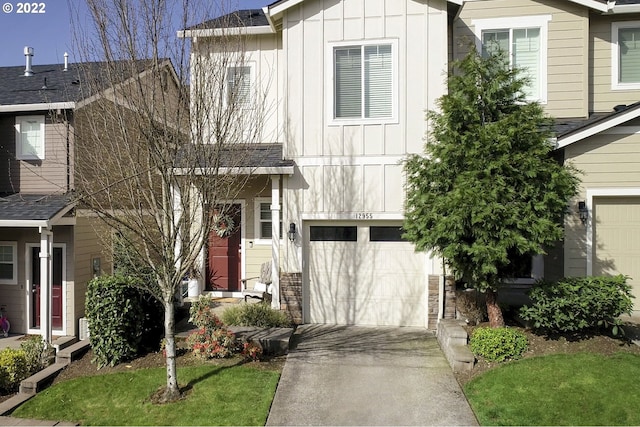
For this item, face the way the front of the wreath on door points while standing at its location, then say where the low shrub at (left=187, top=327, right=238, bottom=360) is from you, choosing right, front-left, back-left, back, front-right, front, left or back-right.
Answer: front

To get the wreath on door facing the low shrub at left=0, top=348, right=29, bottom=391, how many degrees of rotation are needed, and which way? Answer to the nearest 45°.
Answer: approximately 45° to its right

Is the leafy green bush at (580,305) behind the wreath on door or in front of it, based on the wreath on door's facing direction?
in front

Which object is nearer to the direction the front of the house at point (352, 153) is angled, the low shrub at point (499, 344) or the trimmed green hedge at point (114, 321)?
the low shrub

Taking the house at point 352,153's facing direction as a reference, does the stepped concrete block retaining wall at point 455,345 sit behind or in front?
in front

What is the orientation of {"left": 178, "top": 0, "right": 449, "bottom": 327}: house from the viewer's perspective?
toward the camera

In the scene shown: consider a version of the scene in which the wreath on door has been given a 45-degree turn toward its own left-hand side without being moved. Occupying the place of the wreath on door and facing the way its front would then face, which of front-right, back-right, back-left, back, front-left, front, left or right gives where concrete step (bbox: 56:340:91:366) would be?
right

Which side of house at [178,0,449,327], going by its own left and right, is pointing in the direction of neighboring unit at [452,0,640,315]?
left

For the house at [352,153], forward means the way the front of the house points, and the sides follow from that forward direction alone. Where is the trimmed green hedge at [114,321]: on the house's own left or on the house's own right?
on the house's own right

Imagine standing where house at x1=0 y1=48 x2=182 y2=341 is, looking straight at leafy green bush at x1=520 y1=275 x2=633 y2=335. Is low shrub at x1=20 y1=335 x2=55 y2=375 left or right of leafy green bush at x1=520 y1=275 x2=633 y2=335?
right

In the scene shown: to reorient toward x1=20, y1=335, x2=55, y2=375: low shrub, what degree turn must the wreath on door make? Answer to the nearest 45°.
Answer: approximately 45° to its right

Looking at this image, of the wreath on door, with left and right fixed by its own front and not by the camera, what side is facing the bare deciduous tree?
front

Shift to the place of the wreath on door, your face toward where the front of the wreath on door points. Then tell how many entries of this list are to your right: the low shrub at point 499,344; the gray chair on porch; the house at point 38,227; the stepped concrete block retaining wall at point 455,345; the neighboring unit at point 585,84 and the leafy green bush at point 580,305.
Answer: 1

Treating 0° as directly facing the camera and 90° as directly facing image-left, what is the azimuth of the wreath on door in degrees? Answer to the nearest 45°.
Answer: approximately 0°
